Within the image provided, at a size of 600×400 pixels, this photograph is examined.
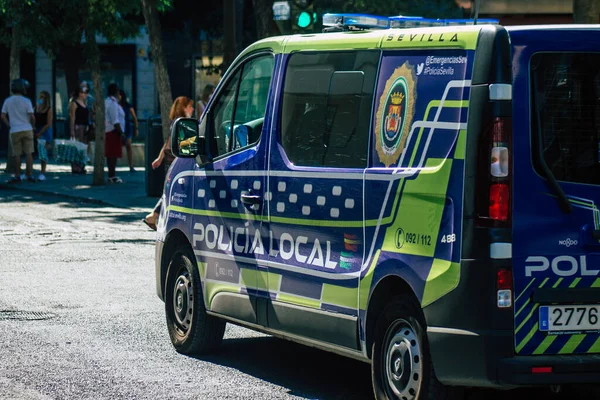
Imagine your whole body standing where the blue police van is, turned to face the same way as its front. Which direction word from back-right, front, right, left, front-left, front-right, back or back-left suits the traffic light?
front-right

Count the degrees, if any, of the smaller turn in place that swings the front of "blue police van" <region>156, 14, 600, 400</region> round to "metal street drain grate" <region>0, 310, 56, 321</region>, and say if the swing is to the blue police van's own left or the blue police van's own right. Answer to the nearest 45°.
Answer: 0° — it already faces it

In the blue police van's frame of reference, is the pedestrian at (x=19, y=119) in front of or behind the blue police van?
in front

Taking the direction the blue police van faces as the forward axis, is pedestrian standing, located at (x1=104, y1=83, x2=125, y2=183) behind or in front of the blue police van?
in front

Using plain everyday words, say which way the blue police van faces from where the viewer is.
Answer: facing away from the viewer and to the left of the viewer
